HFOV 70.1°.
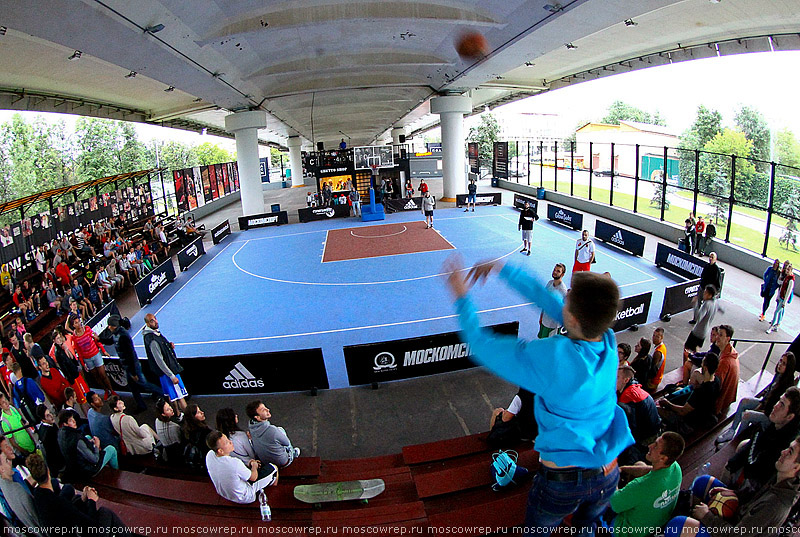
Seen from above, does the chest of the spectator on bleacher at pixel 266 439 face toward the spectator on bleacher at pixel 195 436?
no

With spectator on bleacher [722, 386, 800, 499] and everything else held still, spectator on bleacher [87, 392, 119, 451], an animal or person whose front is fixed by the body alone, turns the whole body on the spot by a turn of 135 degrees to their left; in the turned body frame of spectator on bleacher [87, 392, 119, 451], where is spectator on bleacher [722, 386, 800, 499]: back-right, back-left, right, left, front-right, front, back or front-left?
back

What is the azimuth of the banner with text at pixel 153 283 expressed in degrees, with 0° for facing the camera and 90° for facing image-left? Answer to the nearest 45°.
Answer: approximately 315°

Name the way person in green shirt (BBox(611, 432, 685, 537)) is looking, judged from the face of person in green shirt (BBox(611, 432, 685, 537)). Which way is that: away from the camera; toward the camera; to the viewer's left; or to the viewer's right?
to the viewer's left

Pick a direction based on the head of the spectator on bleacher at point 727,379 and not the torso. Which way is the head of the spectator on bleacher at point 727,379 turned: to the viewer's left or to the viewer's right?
to the viewer's left

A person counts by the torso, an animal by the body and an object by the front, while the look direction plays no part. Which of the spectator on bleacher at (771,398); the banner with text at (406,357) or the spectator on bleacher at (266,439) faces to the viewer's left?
the spectator on bleacher at (771,398)

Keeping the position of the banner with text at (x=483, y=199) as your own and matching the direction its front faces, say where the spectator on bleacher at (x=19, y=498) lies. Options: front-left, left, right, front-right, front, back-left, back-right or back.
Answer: front

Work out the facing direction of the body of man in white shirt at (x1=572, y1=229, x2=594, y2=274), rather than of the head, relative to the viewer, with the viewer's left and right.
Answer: facing the viewer

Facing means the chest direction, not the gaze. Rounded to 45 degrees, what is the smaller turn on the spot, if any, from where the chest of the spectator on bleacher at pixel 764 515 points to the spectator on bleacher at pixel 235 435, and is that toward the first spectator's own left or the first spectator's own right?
0° — they already face them

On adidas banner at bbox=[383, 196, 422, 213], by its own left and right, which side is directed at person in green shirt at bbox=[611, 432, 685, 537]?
front

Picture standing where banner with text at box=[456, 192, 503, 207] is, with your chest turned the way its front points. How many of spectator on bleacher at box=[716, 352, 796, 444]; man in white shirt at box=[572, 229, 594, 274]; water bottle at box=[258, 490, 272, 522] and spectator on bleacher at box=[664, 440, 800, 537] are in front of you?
4

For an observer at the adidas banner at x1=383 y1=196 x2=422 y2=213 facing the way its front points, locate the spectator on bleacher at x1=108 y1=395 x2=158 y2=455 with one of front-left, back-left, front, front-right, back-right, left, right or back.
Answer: front

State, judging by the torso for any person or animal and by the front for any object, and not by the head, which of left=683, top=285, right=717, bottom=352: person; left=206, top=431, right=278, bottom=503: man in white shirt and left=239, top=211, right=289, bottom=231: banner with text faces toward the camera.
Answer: the banner with text

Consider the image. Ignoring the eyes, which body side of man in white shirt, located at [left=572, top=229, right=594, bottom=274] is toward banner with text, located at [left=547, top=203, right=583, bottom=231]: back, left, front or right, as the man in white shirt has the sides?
back

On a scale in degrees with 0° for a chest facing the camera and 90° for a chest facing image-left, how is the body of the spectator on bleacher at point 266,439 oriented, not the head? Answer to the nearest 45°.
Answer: approximately 225°
